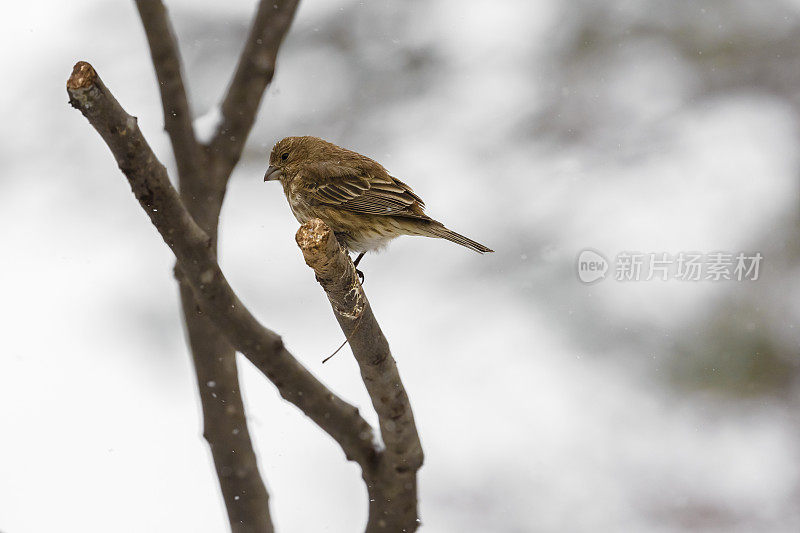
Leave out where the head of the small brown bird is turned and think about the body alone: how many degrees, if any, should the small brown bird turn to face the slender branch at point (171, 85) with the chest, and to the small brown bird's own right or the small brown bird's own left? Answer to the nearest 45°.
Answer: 0° — it already faces it

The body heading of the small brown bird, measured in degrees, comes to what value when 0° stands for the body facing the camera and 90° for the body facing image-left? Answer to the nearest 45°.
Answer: approximately 90°
